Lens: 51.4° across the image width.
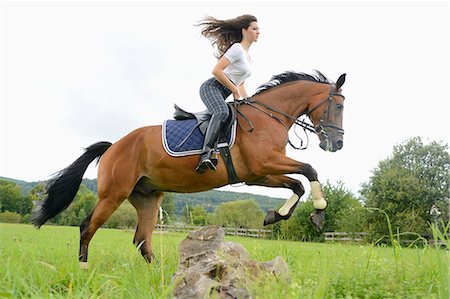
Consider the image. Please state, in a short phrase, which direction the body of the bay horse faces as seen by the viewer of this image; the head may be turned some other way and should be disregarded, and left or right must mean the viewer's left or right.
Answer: facing to the right of the viewer

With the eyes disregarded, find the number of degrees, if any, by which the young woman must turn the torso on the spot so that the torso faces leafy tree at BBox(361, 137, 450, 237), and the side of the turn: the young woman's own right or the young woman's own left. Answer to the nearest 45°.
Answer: approximately 45° to the young woman's own left

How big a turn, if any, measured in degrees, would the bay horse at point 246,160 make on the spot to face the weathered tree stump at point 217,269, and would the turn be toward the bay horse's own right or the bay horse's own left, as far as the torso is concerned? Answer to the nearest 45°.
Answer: approximately 90° to the bay horse's own right

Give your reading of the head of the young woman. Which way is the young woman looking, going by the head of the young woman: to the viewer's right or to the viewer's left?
to the viewer's right

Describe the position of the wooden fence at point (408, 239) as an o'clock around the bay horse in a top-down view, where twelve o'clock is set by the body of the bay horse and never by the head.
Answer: The wooden fence is roughly at 10 o'clock from the bay horse.

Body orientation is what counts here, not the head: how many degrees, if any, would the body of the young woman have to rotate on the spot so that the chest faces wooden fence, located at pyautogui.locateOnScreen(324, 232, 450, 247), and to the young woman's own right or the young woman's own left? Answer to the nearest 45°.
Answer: approximately 45° to the young woman's own left

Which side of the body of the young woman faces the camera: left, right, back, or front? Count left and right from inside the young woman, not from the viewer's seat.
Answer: right
